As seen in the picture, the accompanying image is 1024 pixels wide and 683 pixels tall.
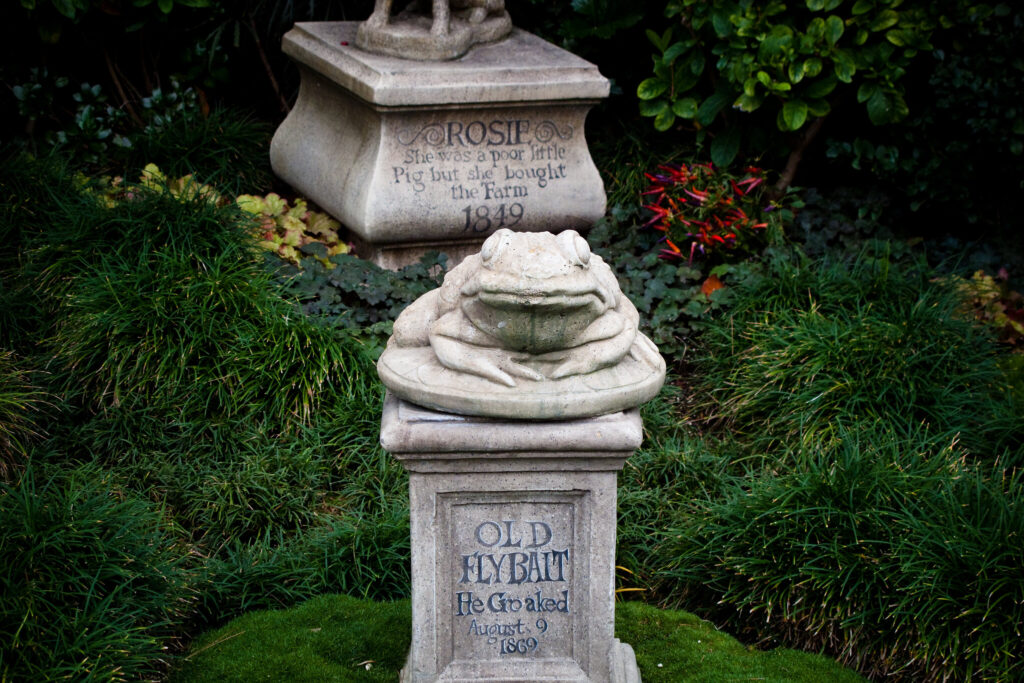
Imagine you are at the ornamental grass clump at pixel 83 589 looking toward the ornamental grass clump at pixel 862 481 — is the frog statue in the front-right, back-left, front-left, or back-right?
front-right

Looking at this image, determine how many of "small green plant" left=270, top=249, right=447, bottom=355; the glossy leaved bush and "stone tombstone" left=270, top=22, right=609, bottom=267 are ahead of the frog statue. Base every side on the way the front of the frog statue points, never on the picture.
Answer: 0

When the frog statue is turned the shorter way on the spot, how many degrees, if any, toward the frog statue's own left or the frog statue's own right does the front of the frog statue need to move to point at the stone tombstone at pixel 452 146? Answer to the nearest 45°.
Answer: approximately 180°

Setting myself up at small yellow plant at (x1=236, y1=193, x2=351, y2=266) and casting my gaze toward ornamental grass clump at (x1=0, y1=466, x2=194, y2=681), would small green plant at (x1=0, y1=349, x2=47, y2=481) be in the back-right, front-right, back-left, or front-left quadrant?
front-right

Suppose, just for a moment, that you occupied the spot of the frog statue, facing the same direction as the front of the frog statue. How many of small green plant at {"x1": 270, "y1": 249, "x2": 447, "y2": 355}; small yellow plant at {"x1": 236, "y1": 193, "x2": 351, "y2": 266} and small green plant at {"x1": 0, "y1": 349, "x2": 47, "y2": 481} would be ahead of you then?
0

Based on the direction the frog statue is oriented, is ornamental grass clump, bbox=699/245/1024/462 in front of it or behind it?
behind

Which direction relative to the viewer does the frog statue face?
toward the camera

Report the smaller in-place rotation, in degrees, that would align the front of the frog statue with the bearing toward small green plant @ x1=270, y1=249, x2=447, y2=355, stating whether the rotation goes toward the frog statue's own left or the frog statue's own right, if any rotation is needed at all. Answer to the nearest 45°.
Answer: approximately 180°

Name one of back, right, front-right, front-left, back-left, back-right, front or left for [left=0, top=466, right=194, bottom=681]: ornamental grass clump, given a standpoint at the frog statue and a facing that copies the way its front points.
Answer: right

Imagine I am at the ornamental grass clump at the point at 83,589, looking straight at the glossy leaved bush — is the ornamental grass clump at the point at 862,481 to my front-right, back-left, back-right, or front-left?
front-right

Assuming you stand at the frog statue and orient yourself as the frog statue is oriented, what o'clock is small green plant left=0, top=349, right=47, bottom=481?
The small green plant is roughly at 4 o'clock from the frog statue.

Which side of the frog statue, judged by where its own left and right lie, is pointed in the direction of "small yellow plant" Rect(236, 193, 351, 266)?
back

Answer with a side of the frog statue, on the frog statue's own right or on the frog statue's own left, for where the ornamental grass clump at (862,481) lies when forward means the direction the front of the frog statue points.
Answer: on the frog statue's own left

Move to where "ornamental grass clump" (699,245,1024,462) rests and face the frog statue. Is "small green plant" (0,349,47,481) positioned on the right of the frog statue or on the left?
right
